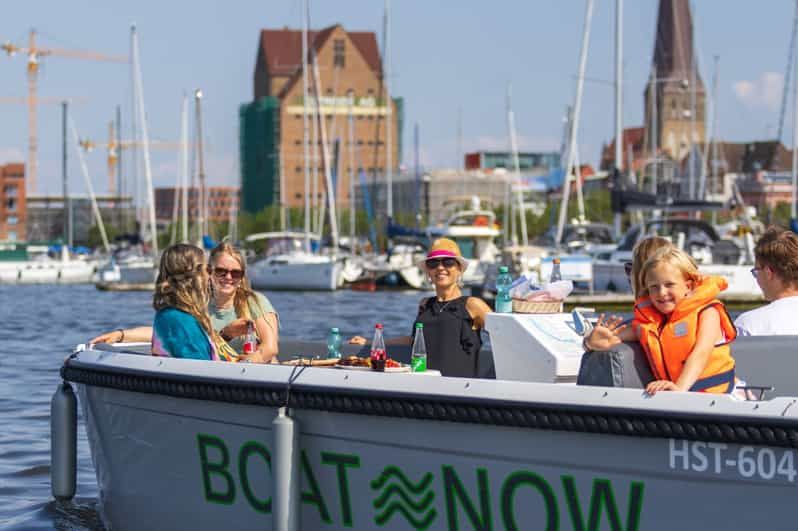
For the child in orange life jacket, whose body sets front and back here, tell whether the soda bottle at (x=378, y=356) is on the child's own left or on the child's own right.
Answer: on the child's own right

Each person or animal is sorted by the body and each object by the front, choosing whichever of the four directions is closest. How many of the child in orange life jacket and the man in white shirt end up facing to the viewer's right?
0

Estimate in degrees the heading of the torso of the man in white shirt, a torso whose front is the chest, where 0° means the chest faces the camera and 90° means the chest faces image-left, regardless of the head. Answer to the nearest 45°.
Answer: approximately 135°

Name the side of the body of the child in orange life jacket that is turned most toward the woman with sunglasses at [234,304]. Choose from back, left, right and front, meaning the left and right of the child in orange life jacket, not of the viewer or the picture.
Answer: right

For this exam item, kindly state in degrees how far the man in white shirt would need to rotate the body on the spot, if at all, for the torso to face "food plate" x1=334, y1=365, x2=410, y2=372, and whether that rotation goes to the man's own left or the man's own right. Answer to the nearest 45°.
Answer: approximately 45° to the man's own left

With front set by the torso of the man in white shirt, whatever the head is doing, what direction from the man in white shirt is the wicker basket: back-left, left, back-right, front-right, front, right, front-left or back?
front-left

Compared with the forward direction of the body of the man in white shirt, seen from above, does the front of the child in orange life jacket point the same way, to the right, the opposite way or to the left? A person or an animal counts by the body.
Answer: to the left

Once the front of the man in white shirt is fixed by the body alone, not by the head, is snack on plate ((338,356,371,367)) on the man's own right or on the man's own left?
on the man's own left

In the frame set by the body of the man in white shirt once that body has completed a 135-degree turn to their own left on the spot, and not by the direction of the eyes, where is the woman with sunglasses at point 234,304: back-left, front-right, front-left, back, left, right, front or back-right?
right

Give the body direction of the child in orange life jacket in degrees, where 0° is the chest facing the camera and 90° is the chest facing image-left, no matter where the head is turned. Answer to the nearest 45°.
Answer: approximately 45°

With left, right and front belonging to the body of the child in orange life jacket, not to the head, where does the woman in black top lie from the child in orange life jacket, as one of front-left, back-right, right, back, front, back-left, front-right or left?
right
